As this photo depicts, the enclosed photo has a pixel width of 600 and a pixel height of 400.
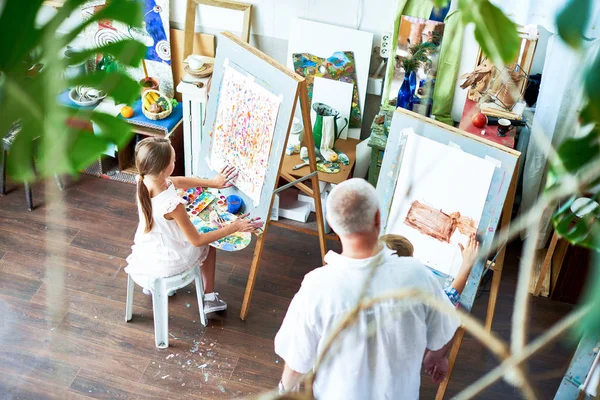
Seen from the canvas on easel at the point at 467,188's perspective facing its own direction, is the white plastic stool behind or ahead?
ahead

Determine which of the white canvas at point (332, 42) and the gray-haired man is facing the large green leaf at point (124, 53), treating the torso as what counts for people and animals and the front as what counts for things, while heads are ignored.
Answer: the white canvas

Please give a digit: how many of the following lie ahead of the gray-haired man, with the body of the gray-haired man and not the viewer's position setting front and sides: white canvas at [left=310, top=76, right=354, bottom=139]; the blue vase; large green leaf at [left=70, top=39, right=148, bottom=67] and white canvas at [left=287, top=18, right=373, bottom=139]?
3

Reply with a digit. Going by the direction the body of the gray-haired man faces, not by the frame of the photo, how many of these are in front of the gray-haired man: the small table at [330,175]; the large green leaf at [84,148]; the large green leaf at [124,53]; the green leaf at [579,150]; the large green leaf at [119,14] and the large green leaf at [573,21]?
1

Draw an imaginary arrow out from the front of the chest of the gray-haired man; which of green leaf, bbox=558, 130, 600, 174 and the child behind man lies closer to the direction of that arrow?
the child behind man

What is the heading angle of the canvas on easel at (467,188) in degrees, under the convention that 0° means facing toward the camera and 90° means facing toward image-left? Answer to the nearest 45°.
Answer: approximately 45°

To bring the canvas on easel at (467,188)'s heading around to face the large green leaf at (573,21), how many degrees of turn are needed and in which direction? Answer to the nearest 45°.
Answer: approximately 45° to its left

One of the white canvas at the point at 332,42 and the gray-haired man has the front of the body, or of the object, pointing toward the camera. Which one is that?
the white canvas

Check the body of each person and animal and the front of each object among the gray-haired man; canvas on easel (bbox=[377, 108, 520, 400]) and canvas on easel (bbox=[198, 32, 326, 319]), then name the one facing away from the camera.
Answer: the gray-haired man

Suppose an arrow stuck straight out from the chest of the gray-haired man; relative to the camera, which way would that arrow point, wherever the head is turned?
away from the camera

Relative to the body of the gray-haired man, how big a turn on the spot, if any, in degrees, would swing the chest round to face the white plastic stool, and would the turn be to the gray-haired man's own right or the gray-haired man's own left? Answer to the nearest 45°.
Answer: approximately 45° to the gray-haired man's own left

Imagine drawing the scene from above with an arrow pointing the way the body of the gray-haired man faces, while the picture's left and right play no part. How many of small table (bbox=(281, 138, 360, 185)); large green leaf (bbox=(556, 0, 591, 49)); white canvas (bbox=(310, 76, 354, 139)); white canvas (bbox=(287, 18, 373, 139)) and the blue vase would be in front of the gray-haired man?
4

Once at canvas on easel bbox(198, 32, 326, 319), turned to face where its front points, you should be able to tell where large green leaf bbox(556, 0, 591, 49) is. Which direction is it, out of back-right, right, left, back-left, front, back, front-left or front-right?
front-left

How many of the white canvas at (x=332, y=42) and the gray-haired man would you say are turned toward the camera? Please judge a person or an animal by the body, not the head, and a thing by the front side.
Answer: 1

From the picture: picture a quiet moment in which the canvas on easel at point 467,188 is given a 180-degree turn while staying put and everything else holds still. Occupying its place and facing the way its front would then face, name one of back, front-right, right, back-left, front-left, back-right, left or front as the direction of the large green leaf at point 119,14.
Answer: back-right

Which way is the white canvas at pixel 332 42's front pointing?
toward the camera

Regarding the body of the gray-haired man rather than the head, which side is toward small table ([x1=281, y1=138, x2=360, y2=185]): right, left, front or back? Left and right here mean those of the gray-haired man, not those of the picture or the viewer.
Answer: front

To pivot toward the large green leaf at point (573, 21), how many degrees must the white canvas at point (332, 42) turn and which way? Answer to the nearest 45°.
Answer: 0° — it already faces it

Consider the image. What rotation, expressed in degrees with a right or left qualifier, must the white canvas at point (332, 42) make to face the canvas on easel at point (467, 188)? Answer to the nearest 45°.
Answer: approximately 45° to its left

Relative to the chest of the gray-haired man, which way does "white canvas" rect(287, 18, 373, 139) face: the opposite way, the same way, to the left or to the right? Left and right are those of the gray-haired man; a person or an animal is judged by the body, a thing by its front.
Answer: the opposite way
